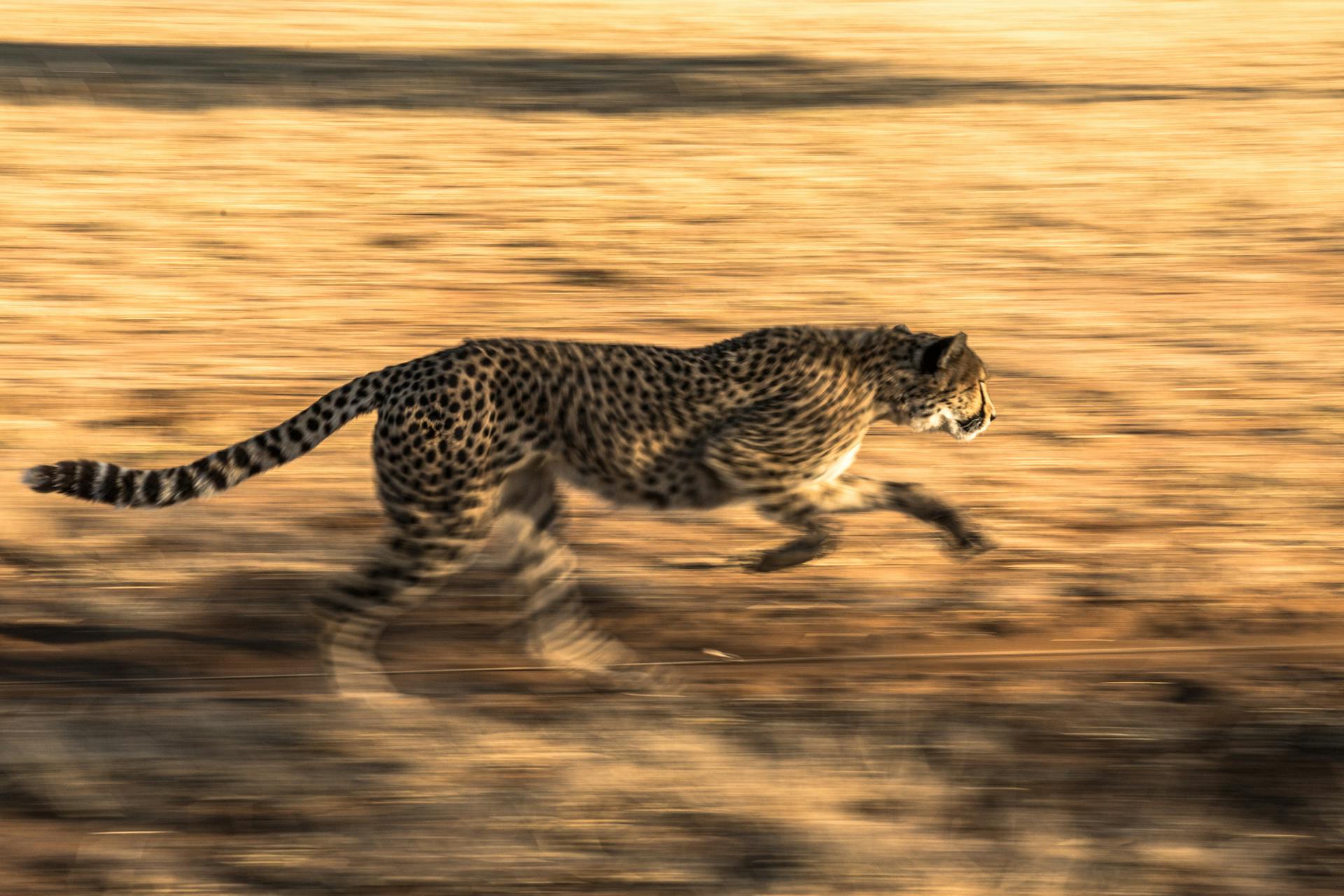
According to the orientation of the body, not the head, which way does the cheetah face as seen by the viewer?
to the viewer's right
